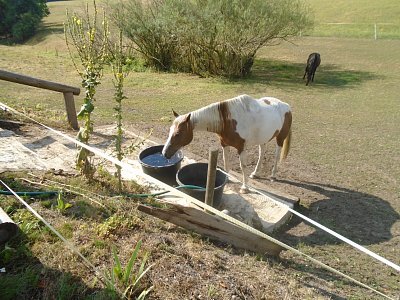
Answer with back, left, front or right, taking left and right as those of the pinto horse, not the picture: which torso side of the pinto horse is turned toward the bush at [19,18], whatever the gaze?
right

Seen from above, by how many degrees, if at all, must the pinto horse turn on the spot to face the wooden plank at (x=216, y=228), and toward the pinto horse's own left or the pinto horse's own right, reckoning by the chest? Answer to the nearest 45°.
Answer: approximately 45° to the pinto horse's own left

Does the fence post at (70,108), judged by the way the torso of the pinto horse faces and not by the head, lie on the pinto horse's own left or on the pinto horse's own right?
on the pinto horse's own right

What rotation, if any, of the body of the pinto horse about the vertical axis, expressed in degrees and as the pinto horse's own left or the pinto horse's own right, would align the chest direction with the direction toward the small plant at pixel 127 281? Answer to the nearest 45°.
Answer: approximately 45° to the pinto horse's own left

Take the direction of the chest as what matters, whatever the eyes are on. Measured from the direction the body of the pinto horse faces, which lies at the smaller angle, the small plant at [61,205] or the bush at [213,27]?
the small plant

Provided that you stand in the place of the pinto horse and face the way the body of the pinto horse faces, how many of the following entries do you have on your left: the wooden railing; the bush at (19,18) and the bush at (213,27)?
0

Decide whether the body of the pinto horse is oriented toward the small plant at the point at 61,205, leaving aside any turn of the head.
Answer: yes

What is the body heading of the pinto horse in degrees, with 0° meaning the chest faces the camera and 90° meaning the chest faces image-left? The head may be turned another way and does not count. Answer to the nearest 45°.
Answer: approximately 45°
